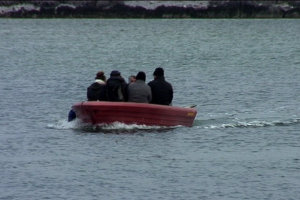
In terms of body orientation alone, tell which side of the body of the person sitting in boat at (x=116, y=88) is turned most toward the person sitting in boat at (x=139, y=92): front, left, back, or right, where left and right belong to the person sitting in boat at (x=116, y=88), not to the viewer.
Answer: right

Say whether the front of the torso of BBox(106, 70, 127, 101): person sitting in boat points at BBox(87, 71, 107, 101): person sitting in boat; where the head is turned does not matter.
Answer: no

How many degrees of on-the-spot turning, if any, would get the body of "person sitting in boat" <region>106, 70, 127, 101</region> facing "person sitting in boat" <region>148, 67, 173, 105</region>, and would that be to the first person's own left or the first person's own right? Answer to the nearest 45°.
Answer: approximately 90° to the first person's own right

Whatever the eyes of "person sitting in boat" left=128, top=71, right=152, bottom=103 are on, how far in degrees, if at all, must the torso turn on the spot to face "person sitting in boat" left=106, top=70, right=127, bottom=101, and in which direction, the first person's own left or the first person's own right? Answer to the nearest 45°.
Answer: approximately 90° to the first person's own left

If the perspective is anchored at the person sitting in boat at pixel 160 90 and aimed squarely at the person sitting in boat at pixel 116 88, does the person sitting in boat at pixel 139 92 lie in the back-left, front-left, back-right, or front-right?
front-left

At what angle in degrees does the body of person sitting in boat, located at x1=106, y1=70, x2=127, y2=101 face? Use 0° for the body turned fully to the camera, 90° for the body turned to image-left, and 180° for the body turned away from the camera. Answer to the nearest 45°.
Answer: approximately 180°

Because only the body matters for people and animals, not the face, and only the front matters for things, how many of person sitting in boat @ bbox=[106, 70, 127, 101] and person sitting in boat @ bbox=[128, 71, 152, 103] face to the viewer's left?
0

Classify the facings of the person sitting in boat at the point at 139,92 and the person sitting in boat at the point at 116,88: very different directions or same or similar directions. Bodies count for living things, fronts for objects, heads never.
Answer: same or similar directions

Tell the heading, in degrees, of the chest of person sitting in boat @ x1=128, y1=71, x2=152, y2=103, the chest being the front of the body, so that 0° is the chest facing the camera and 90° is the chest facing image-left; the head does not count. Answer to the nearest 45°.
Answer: approximately 180°

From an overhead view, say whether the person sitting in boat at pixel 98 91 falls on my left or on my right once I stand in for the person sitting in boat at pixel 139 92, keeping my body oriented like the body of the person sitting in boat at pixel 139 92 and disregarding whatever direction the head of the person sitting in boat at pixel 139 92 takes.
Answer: on my left
